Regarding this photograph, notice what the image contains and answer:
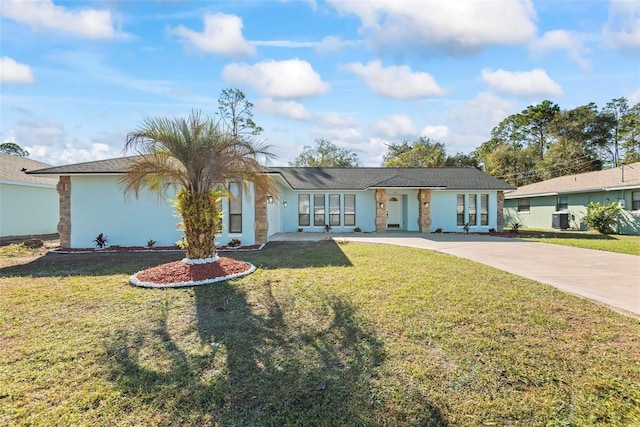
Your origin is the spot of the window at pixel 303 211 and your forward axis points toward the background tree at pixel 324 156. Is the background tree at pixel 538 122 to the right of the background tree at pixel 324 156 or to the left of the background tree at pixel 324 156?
right

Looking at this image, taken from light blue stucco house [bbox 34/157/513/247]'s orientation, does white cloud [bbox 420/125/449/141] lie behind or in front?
behind

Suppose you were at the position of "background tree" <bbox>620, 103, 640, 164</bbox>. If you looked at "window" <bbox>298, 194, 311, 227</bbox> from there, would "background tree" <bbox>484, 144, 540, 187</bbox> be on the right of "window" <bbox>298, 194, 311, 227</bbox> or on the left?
right

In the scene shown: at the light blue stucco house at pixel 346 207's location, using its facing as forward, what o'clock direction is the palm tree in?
The palm tree is roughly at 1 o'clock from the light blue stucco house.

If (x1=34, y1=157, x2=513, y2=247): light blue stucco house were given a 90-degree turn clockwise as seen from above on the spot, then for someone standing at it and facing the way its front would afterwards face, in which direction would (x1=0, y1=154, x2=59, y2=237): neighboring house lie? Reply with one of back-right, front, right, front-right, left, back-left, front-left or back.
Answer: front

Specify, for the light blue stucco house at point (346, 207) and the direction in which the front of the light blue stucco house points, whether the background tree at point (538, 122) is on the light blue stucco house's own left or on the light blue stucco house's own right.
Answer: on the light blue stucco house's own left

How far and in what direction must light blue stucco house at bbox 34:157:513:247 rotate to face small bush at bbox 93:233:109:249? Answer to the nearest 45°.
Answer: approximately 45° to its right

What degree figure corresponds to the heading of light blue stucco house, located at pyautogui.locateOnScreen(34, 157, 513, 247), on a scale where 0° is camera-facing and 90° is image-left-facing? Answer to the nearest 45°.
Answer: approximately 0°

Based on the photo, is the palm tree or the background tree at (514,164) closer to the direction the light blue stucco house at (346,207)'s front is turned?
the palm tree

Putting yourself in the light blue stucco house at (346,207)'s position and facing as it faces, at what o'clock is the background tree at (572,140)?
The background tree is roughly at 8 o'clock from the light blue stucco house.

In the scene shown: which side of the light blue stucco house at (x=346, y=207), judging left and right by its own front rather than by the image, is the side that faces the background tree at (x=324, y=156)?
back

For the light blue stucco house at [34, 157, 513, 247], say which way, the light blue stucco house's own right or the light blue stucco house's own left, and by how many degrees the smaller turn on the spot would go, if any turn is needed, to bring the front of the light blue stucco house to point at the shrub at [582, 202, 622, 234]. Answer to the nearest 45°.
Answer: approximately 90° to the light blue stucco house's own left
